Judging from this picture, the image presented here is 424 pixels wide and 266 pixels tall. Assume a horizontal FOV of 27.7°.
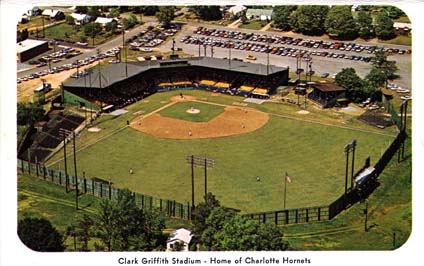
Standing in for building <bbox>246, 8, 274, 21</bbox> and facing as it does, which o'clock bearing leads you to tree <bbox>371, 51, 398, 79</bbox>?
The tree is roughly at 10 o'clock from the building.

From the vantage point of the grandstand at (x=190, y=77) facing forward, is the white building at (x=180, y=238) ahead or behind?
ahead

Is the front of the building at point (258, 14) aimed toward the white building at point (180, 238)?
yes

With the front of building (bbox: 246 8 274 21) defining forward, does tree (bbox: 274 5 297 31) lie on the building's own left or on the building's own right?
on the building's own left

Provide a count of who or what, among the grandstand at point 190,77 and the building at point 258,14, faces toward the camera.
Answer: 2

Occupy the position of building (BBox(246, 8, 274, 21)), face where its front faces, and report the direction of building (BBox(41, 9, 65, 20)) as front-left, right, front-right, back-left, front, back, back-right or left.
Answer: front-right

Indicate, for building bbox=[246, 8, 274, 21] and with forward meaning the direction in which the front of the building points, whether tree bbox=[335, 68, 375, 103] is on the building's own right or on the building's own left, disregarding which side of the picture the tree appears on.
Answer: on the building's own left

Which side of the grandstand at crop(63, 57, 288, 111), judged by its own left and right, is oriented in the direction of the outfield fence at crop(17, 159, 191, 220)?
front

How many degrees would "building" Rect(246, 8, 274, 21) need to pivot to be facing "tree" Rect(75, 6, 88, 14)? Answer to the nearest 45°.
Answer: approximately 45° to its right

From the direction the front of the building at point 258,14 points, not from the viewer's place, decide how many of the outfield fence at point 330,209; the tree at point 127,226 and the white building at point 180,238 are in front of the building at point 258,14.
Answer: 3

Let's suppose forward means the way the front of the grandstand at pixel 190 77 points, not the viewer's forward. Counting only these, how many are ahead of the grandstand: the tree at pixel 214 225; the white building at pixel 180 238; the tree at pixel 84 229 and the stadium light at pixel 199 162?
4

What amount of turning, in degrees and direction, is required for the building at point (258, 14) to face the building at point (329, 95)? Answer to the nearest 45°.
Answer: approximately 45° to its left

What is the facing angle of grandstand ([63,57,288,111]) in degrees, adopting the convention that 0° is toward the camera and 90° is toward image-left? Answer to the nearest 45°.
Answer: approximately 0°
